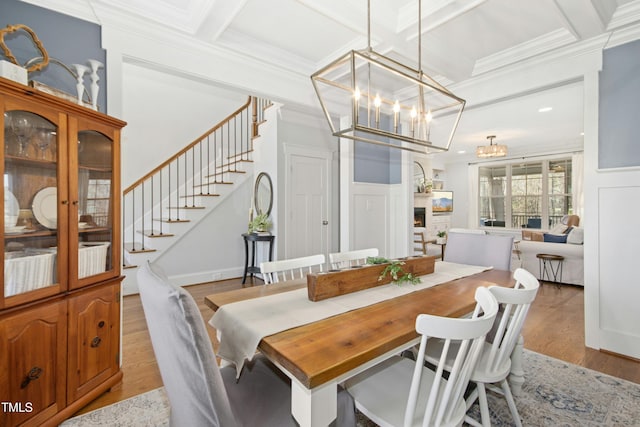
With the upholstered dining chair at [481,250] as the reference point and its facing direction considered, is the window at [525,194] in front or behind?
behind

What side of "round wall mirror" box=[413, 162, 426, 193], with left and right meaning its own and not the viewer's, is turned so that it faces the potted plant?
right

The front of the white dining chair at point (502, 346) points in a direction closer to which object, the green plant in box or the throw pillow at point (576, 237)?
the green plant in box

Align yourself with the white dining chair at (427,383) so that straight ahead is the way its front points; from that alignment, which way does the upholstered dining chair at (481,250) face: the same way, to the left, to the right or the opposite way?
to the left

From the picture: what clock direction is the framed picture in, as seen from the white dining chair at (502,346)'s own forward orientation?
The framed picture is roughly at 1 o'clock from the white dining chair.

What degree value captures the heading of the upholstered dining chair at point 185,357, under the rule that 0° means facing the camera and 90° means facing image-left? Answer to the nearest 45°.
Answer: approximately 225°

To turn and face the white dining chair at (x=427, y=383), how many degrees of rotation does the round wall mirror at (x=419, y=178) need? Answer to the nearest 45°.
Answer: approximately 45° to its right

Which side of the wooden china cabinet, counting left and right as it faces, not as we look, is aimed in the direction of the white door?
left

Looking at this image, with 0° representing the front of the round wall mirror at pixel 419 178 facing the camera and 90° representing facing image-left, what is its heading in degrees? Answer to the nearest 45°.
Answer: approximately 315°

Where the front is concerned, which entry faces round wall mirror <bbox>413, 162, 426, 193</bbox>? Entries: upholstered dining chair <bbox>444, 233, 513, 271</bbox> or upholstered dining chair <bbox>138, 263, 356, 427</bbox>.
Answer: upholstered dining chair <bbox>138, 263, 356, 427</bbox>

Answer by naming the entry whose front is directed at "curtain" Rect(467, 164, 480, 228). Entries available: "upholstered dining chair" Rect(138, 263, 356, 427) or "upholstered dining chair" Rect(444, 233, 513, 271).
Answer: "upholstered dining chair" Rect(138, 263, 356, 427)

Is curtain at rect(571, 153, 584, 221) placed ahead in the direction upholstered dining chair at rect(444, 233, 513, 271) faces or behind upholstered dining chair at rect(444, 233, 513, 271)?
behind

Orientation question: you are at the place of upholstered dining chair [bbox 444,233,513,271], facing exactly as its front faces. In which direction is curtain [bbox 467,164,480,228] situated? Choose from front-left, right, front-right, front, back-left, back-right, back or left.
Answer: back-right

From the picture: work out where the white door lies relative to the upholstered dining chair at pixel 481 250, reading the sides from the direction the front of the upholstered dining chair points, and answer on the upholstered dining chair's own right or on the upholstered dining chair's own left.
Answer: on the upholstered dining chair's own right
